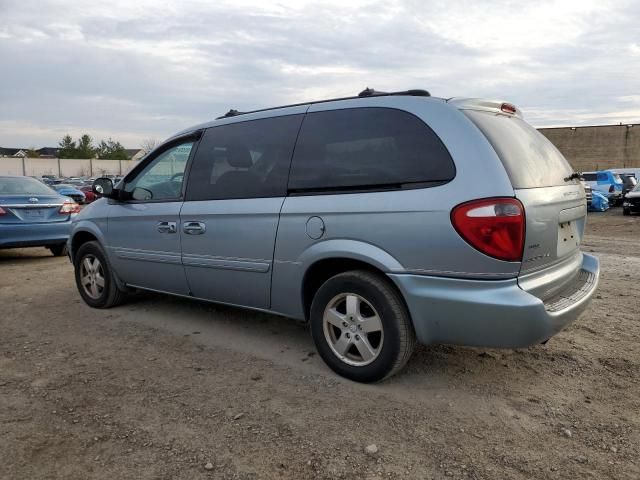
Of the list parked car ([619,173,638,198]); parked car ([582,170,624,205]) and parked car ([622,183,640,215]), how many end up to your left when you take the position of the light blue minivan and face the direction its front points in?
0

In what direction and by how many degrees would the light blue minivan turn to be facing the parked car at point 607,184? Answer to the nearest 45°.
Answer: approximately 90° to its right

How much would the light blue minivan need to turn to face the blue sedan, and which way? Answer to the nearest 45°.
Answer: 0° — it already faces it

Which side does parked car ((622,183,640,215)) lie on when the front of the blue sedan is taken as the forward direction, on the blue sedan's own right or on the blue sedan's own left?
on the blue sedan's own right

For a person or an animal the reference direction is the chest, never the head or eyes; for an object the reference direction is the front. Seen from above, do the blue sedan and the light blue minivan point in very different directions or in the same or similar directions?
same or similar directions

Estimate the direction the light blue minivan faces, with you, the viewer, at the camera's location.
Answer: facing away from the viewer and to the left of the viewer

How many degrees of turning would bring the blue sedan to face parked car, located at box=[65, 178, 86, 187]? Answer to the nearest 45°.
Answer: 0° — it already faces it

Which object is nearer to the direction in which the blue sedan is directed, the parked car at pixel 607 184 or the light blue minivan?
the parked car

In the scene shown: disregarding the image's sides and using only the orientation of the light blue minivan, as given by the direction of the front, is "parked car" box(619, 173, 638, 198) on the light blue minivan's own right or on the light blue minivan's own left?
on the light blue minivan's own right

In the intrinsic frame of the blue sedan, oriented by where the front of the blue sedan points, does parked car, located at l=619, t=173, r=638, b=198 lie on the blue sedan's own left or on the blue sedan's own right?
on the blue sedan's own right

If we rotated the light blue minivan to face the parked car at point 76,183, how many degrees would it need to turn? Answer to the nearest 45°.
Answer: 0° — it already faces it

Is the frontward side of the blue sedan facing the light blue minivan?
no

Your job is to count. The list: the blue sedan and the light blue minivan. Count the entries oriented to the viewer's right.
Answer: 0

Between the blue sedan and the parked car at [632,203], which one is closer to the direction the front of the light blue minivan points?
the blue sedan

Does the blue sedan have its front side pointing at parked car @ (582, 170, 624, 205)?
no

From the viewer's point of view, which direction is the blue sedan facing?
away from the camera
